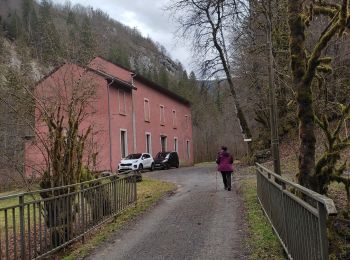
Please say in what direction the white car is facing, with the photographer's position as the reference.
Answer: facing the viewer and to the left of the viewer

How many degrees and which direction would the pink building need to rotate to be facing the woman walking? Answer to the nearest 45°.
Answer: approximately 45° to its right
